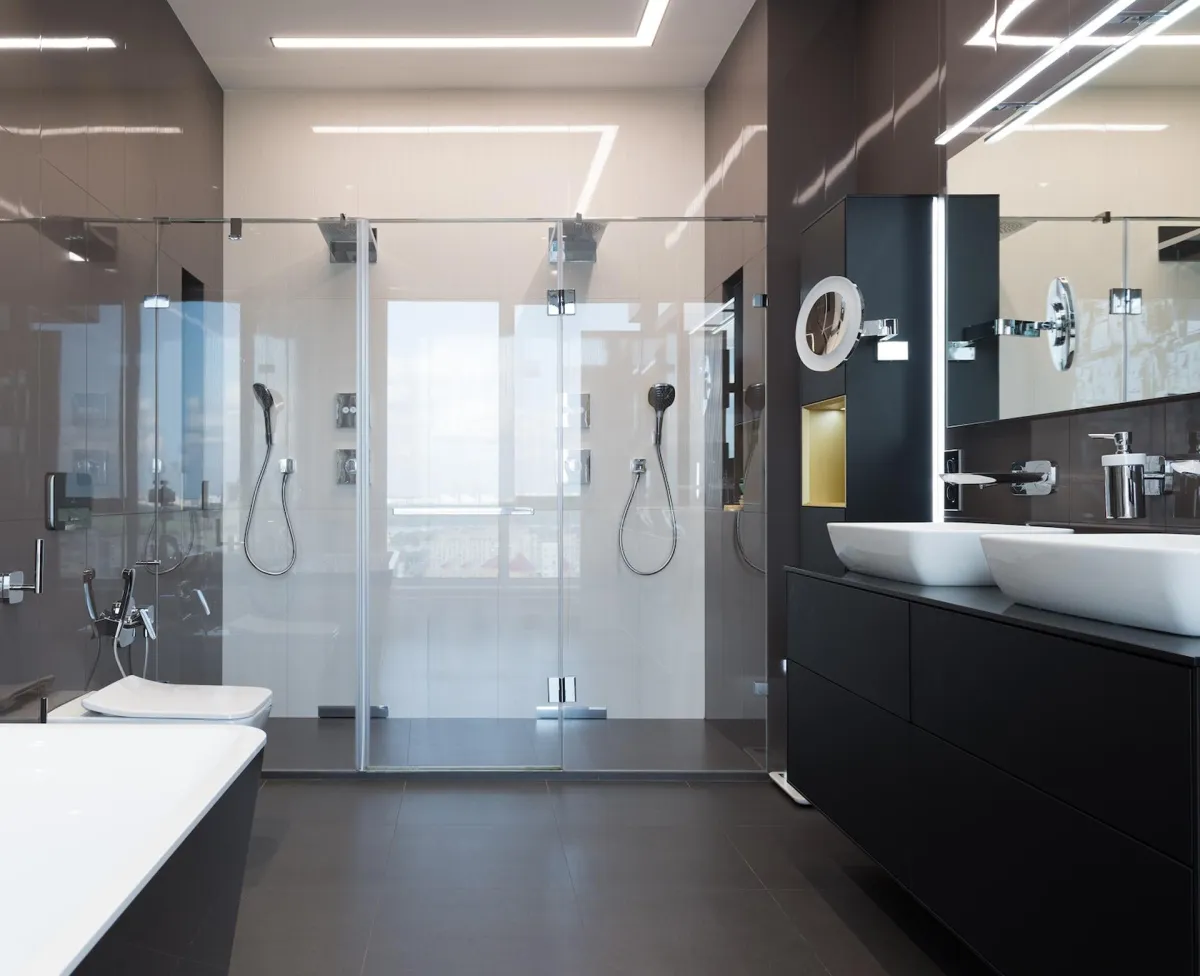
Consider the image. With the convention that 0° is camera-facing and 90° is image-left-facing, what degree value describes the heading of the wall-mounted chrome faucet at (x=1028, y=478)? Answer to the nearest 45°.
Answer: approximately 45°

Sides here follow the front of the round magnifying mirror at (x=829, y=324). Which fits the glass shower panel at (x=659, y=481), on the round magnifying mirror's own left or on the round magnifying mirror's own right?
on the round magnifying mirror's own right

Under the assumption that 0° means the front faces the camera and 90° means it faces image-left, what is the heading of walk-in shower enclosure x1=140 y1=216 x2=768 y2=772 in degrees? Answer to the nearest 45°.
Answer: approximately 0°

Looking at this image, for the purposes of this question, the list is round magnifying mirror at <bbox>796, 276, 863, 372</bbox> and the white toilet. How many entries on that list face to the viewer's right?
1

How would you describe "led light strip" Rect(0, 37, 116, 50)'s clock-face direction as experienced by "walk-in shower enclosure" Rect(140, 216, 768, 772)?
The led light strip is roughly at 2 o'clock from the walk-in shower enclosure.

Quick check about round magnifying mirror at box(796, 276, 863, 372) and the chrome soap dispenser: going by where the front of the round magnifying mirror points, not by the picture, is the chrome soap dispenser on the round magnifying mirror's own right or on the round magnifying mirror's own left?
on the round magnifying mirror's own left

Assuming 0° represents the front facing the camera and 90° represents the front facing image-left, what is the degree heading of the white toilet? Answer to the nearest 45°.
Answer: approximately 270°

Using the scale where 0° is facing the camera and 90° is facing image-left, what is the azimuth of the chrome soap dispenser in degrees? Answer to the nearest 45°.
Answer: approximately 90°

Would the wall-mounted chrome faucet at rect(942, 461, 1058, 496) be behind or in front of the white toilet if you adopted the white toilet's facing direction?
in front

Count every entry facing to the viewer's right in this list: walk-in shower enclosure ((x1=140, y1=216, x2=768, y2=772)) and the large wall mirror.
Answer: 0

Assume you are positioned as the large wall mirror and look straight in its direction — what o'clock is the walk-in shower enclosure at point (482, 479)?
The walk-in shower enclosure is roughly at 2 o'clock from the large wall mirror.

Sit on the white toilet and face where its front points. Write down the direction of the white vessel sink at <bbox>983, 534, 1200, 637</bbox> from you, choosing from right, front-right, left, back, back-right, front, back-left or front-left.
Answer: front-right

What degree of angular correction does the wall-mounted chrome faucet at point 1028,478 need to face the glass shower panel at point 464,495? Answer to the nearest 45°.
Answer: approximately 45° to its right

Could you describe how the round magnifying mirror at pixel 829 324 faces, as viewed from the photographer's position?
facing the viewer and to the left of the viewer

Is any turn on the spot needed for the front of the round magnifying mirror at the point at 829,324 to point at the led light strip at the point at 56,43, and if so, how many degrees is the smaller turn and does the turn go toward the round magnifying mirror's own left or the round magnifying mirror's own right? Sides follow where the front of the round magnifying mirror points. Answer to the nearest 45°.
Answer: approximately 45° to the round magnifying mirror's own right

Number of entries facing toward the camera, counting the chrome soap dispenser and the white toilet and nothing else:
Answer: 0

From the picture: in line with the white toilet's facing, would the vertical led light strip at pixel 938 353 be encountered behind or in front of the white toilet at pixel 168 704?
in front

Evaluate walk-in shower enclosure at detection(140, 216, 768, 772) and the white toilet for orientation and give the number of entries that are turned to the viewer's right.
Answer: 1
